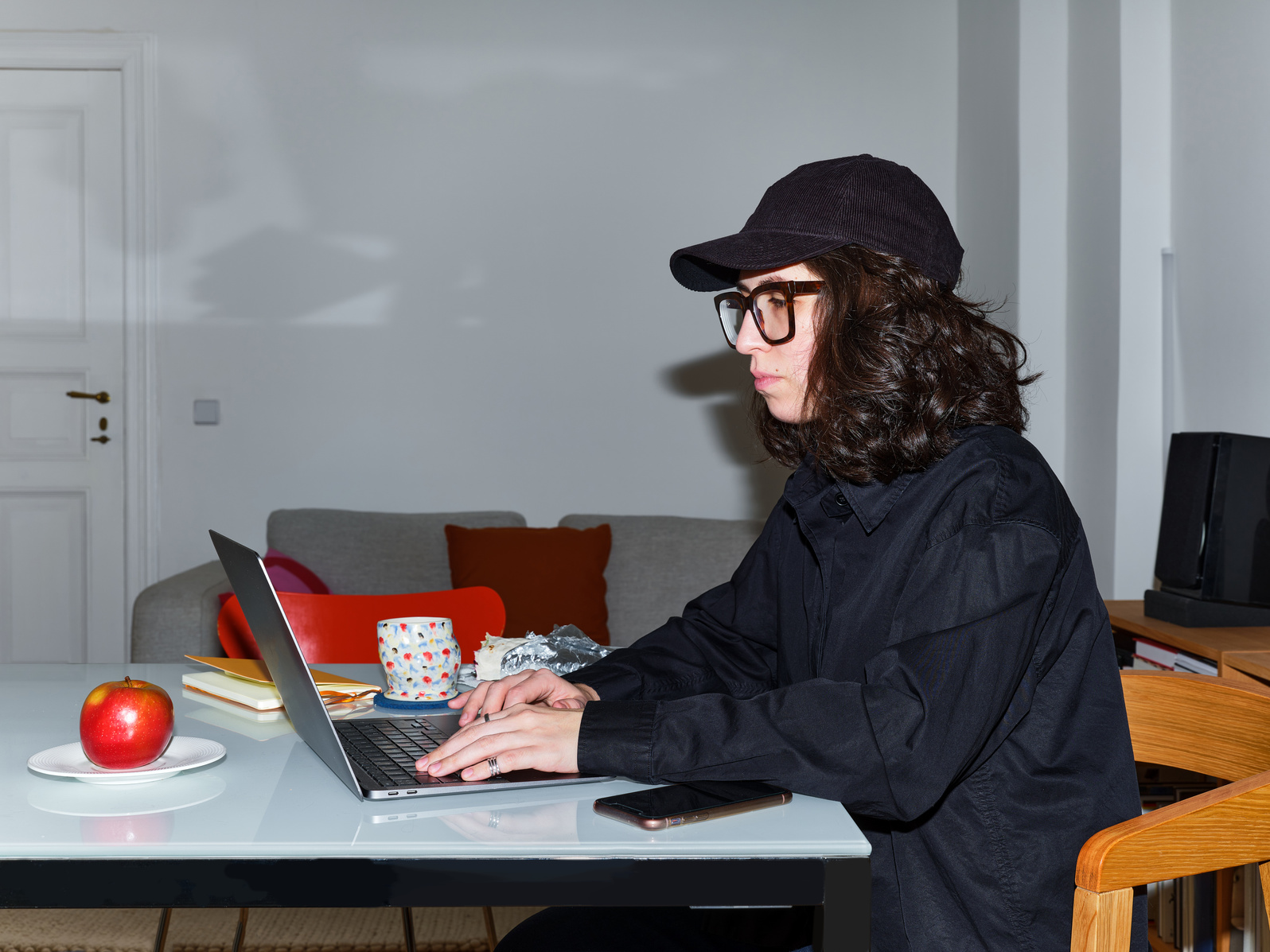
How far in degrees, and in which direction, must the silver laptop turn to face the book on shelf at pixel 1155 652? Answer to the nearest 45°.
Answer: approximately 45° to its left

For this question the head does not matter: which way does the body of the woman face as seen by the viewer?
to the viewer's left

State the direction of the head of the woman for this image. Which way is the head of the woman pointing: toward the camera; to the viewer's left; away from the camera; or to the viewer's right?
to the viewer's left

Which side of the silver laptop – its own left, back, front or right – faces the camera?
right

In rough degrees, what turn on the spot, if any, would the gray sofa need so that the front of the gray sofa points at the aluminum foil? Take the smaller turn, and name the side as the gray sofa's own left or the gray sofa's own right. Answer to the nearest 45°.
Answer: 0° — it already faces it

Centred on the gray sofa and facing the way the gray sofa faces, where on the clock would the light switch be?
The light switch is roughly at 4 o'clock from the gray sofa.

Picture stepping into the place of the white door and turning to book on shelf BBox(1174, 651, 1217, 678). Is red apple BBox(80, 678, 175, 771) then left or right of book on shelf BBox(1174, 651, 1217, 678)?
right

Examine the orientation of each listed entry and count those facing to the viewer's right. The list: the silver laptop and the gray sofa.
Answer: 1
